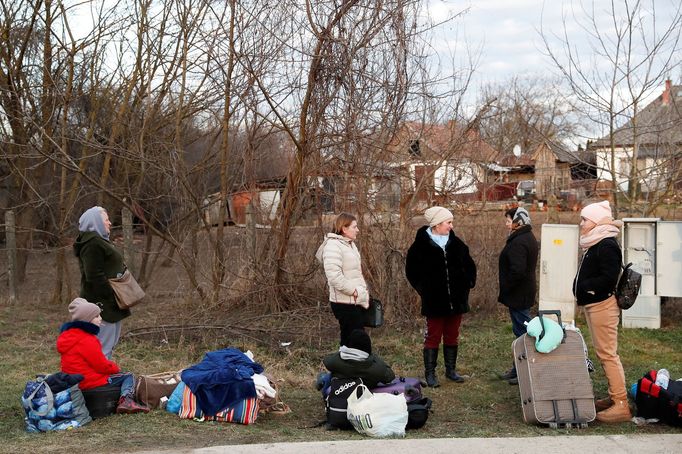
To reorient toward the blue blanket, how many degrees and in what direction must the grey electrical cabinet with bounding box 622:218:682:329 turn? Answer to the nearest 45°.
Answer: approximately 45° to its right

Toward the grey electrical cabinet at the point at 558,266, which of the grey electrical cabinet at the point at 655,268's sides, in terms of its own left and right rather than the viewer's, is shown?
right

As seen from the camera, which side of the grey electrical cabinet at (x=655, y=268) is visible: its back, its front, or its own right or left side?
front

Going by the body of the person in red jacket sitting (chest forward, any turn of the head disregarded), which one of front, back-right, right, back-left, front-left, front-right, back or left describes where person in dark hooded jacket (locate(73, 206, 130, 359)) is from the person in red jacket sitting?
left

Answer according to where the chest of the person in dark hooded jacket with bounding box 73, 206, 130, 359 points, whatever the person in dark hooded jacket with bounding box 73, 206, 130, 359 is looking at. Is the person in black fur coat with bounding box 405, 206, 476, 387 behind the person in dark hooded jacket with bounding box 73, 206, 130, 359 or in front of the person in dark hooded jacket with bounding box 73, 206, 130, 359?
in front

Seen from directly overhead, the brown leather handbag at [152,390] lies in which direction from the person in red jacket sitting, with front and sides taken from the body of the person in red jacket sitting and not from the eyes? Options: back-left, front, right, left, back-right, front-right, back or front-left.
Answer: front

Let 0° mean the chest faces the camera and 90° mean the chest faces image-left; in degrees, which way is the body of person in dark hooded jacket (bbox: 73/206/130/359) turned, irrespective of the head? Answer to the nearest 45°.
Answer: approximately 270°

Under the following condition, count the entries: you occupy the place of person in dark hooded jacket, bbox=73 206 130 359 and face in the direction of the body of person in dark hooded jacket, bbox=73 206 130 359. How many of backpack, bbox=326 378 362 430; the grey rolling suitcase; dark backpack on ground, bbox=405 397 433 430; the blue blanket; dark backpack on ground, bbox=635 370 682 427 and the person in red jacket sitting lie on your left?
0

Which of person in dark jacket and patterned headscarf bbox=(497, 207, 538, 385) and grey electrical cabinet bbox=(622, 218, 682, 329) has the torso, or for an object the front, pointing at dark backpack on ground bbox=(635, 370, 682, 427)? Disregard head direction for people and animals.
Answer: the grey electrical cabinet

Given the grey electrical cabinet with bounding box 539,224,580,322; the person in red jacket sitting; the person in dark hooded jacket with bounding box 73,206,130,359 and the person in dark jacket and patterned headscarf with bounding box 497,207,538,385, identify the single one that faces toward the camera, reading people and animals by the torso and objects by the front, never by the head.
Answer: the grey electrical cabinet

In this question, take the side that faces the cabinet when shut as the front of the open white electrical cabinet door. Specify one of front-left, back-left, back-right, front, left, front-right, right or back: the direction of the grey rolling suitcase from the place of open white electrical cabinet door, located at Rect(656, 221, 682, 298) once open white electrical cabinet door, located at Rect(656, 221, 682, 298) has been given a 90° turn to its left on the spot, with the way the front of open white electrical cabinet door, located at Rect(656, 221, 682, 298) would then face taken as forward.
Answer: right

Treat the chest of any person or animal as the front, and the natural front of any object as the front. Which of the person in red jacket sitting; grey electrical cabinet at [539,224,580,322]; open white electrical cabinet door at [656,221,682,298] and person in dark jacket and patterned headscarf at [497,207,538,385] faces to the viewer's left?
the person in dark jacket and patterned headscarf

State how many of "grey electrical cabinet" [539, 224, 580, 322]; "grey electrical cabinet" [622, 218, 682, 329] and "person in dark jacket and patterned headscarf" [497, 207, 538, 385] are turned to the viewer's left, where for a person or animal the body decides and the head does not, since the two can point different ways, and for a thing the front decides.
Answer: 1

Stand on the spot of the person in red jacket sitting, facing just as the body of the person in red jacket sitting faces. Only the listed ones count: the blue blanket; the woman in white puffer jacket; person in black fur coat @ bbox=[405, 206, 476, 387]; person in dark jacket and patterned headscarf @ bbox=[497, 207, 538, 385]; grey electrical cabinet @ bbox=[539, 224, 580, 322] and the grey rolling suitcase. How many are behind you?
0

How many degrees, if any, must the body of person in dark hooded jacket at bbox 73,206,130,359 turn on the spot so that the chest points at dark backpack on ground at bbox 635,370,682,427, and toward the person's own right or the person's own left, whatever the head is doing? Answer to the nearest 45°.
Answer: approximately 45° to the person's own right

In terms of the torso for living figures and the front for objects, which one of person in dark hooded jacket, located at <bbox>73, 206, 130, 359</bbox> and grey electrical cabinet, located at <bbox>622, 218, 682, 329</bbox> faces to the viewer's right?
the person in dark hooded jacket

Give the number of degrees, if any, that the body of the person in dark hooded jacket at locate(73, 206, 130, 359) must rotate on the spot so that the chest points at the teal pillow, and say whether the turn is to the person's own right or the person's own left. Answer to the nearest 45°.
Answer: approximately 45° to the person's own right

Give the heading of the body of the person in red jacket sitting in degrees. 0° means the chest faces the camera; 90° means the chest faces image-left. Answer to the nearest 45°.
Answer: approximately 270°

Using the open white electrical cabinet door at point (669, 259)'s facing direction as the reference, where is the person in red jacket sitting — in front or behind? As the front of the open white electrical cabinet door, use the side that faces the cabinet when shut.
in front

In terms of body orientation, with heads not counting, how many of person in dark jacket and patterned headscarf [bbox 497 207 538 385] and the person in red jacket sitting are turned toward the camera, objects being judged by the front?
0

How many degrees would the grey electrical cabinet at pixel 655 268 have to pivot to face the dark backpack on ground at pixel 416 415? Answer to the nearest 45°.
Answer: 0° — it already faces it

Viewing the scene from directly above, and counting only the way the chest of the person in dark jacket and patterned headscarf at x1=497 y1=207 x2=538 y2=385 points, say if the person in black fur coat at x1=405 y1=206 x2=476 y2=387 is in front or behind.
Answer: in front
